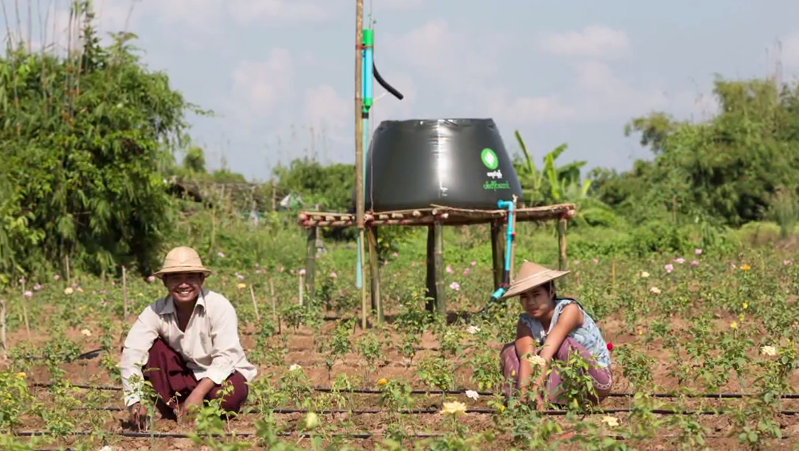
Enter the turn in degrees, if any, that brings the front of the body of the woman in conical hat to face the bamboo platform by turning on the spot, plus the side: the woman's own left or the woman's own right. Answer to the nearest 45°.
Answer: approximately 135° to the woman's own right

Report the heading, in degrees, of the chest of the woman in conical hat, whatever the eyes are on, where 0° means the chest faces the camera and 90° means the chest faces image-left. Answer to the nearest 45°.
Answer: approximately 45°

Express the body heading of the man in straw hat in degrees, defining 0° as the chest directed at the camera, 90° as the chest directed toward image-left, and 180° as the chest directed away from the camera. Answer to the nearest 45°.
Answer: approximately 0°

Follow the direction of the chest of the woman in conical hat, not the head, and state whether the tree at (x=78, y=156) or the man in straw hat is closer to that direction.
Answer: the man in straw hat

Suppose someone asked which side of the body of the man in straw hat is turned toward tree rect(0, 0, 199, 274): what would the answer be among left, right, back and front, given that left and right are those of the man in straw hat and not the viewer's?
back

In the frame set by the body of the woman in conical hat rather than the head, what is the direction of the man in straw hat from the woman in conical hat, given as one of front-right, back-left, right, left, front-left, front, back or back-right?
front-right

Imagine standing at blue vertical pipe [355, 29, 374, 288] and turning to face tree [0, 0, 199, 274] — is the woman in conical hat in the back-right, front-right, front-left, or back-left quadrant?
back-left

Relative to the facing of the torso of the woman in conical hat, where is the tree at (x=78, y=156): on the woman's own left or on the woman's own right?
on the woman's own right
